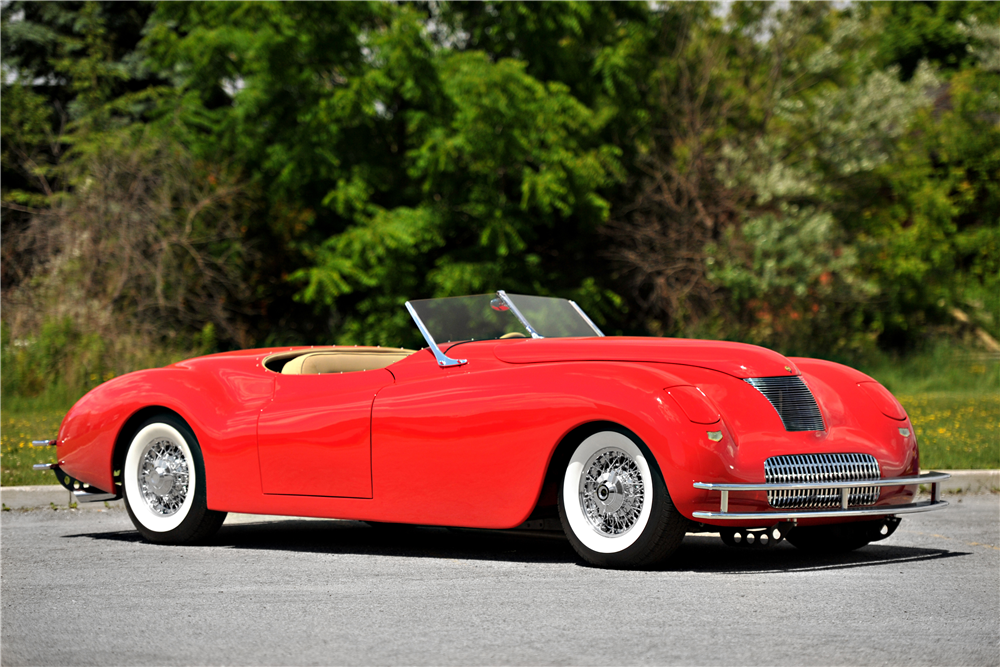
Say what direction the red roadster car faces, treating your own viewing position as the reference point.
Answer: facing the viewer and to the right of the viewer
